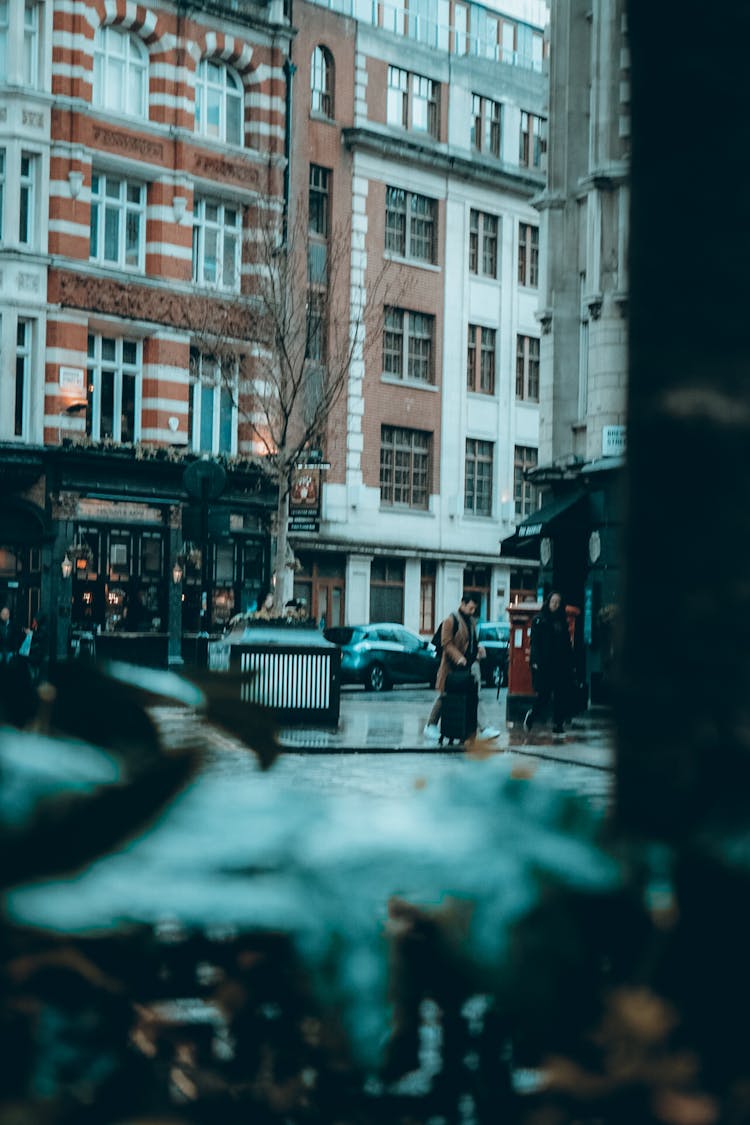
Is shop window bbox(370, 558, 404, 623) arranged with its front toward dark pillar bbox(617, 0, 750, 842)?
yes

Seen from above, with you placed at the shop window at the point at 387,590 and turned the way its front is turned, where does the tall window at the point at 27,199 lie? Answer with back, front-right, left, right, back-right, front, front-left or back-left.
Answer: front-right

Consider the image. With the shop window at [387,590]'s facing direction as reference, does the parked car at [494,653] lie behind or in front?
in front

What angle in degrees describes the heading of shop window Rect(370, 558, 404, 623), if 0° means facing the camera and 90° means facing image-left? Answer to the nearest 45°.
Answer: approximately 0°

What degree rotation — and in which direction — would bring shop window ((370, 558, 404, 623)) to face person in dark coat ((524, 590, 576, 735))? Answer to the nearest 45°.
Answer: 0° — it already faces them

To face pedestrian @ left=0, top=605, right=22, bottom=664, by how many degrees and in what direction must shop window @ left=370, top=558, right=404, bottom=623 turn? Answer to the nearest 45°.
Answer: approximately 45° to its right

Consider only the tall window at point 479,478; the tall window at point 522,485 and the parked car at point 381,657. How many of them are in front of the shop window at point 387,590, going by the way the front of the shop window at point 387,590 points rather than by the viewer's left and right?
1

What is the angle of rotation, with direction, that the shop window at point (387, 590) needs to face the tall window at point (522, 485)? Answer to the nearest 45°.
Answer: approximately 135° to its left
